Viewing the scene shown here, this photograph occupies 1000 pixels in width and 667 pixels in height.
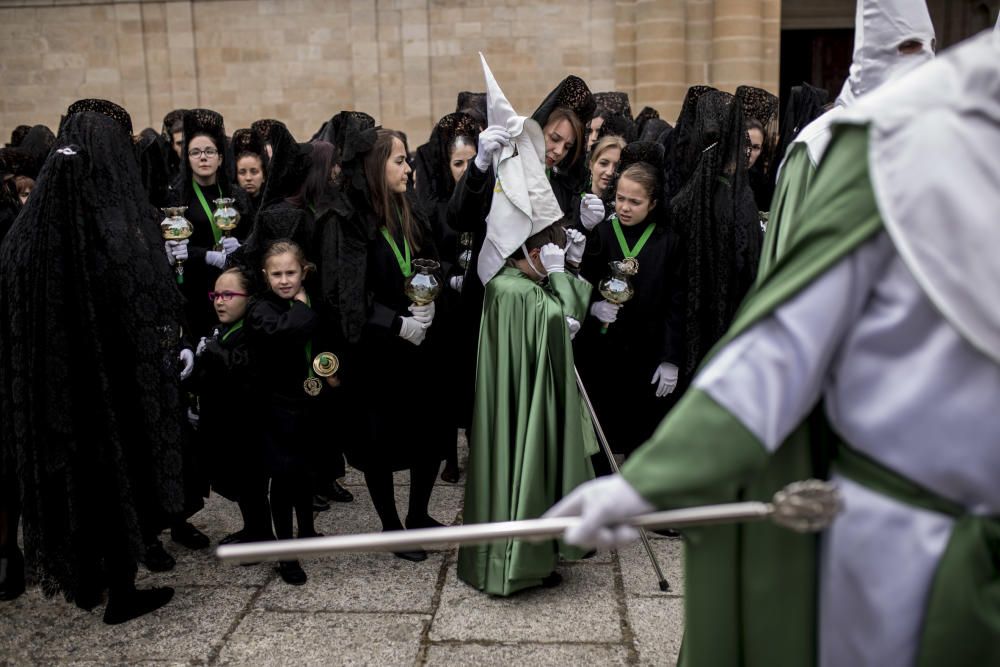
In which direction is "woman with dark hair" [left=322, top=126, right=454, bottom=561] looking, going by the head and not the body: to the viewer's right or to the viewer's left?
to the viewer's right

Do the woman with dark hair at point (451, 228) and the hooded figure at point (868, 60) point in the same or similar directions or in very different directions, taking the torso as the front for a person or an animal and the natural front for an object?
same or similar directions

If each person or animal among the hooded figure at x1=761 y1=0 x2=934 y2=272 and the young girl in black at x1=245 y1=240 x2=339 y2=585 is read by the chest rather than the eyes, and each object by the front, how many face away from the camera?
0

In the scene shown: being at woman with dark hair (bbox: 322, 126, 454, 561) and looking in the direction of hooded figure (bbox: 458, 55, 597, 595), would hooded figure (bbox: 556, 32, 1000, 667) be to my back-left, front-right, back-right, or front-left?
front-right

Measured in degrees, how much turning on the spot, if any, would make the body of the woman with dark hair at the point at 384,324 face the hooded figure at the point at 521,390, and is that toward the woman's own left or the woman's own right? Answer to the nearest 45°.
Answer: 0° — they already face them

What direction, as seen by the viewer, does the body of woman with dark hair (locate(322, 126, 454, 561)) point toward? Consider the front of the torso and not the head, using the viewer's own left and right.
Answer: facing the viewer and to the right of the viewer

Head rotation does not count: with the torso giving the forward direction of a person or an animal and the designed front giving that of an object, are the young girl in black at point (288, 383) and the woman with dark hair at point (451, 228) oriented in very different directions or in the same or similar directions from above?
same or similar directions

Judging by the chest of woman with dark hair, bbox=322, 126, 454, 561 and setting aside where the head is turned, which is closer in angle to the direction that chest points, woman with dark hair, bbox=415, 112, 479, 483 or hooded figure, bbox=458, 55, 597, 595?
the hooded figure

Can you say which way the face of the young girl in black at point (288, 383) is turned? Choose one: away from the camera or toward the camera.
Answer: toward the camera

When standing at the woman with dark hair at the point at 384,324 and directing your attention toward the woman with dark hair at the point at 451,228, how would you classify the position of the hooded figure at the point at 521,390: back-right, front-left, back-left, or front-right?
back-right
